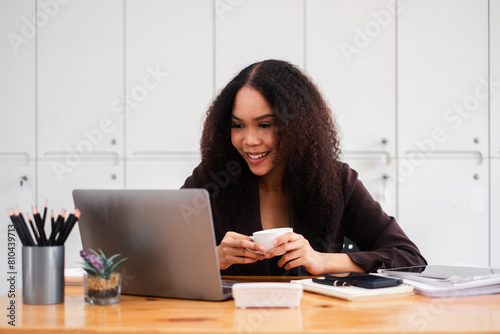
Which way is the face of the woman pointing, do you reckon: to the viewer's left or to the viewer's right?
to the viewer's left

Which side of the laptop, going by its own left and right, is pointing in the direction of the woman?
front

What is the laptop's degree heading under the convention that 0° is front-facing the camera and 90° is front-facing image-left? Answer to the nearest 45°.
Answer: approximately 225°
